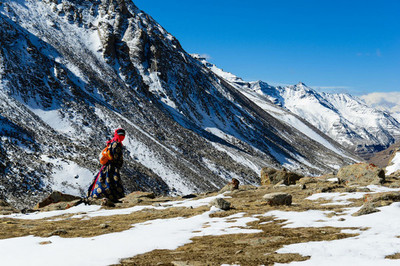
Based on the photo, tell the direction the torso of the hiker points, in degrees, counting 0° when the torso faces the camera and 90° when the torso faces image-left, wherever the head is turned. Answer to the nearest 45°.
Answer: approximately 270°

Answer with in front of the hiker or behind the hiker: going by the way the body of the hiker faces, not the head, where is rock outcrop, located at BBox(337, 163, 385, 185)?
in front

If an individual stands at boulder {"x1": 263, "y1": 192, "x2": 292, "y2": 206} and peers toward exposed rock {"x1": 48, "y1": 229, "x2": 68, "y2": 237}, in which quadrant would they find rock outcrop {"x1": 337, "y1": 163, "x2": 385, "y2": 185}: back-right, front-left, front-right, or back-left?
back-right

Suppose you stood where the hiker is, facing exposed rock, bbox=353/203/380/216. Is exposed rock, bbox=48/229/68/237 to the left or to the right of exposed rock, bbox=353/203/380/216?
right

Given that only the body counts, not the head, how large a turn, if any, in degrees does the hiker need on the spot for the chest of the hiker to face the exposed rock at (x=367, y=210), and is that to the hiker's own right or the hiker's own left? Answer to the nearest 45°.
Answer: approximately 45° to the hiker's own right

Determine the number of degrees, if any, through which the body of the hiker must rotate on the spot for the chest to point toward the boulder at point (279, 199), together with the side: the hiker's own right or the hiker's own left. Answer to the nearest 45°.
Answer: approximately 45° to the hiker's own right

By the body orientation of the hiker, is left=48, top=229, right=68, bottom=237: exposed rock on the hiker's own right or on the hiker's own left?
on the hiker's own right

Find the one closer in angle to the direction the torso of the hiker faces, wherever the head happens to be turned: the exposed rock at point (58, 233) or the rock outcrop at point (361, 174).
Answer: the rock outcrop

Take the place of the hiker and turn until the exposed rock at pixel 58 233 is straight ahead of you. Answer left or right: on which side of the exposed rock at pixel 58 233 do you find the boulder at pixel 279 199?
left
